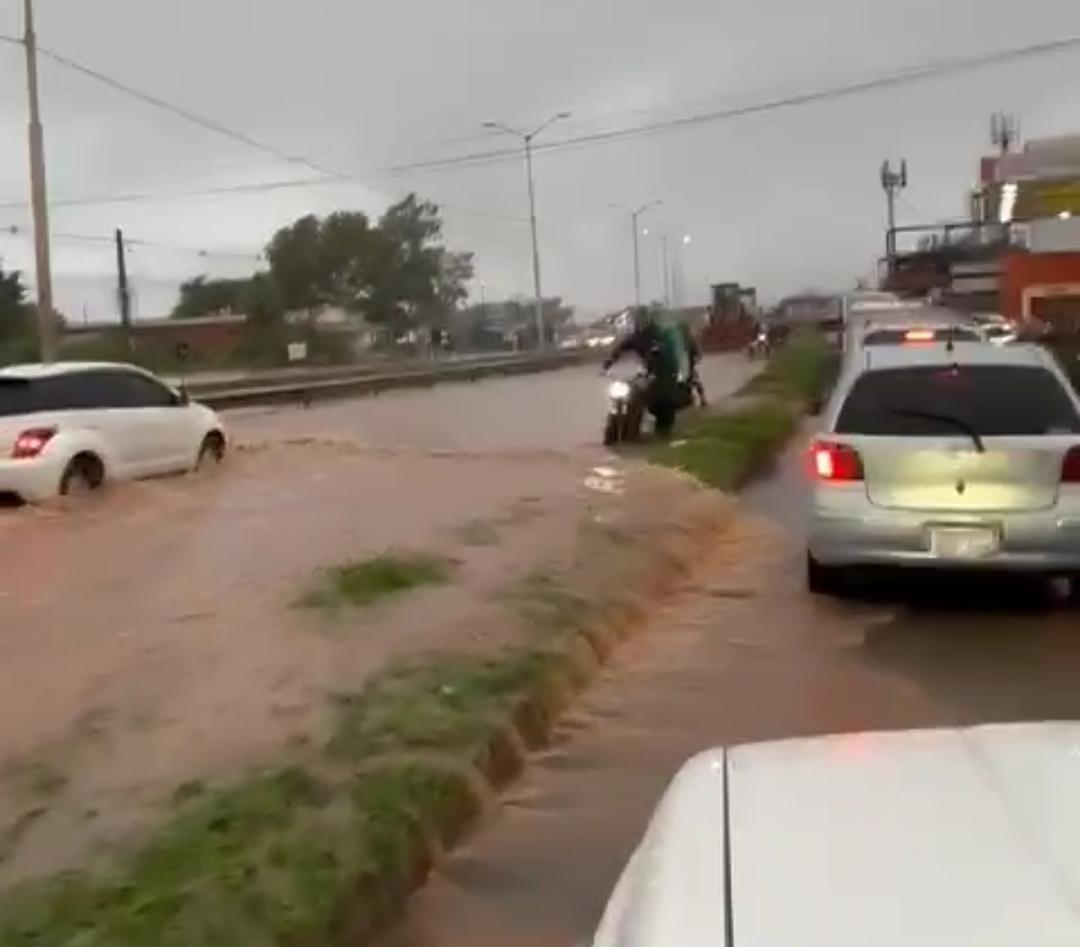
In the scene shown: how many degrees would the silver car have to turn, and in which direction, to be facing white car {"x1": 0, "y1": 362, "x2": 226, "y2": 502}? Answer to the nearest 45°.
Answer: approximately 45° to its left

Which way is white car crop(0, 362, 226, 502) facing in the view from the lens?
facing away from the viewer and to the right of the viewer

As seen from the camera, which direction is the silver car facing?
away from the camera

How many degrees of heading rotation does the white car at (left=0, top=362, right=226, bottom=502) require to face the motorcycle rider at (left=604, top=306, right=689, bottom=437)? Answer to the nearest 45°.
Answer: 0° — it already faces them

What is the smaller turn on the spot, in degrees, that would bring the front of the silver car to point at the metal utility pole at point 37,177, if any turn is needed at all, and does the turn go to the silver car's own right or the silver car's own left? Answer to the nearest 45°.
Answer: approximately 45° to the silver car's own left

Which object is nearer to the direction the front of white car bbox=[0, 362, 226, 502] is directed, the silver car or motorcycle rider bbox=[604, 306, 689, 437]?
the motorcycle rider

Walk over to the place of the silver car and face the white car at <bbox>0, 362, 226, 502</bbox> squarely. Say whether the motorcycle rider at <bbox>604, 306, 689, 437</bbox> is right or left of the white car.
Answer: right
